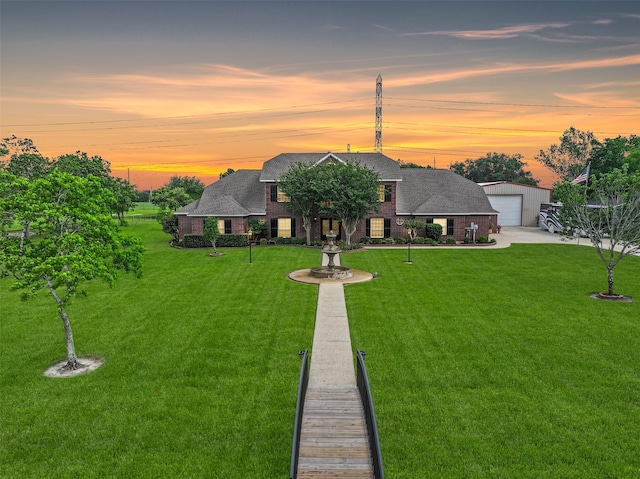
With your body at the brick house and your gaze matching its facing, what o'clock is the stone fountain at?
The stone fountain is roughly at 12 o'clock from the brick house.

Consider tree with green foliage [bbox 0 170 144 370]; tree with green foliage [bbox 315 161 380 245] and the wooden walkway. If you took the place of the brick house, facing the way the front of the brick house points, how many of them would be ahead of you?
3

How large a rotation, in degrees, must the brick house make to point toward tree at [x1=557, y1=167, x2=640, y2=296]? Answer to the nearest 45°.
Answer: approximately 45° to its left

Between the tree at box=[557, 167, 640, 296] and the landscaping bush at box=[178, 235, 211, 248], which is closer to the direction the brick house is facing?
the tree

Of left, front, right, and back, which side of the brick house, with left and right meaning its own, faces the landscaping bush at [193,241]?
right

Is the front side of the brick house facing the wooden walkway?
yes

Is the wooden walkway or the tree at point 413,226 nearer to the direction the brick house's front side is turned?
the wooden walkway

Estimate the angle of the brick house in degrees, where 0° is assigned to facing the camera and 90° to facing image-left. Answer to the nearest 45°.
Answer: approximately 0°

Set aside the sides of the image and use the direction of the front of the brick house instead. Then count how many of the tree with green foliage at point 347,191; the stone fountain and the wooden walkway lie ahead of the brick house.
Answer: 3
